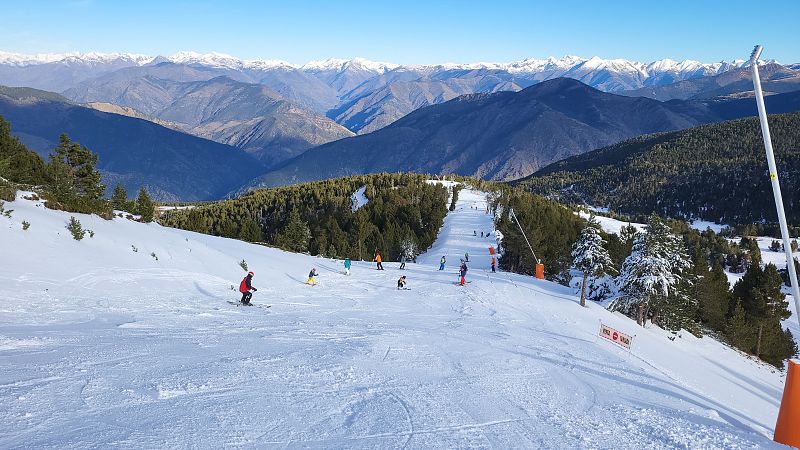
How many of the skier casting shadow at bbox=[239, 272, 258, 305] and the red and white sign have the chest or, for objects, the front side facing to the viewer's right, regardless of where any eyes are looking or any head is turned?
1

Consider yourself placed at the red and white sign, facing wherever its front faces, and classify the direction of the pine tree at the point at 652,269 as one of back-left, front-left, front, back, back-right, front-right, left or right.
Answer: back-right

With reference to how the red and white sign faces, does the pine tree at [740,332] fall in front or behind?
behind

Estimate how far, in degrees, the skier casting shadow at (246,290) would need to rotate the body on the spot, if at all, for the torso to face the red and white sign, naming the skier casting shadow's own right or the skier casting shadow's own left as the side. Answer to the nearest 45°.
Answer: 0° — they already face it

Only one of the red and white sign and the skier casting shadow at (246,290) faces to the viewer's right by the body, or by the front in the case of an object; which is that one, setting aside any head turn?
the skier casting shadow

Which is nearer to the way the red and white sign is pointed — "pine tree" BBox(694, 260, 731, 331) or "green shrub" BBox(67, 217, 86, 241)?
the green shrub

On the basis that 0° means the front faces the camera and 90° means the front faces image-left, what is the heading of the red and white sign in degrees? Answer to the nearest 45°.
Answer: approximately 45°
